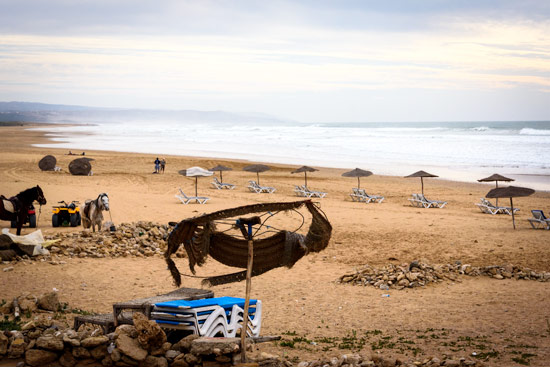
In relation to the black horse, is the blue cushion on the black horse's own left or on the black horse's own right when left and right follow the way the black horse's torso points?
on the black horse's own right

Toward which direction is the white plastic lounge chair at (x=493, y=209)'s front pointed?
to the viewer's right

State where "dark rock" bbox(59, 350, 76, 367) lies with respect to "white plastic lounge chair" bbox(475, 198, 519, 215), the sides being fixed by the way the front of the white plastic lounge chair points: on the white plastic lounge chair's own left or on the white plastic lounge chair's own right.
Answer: on the white plastic lounge chair's own right

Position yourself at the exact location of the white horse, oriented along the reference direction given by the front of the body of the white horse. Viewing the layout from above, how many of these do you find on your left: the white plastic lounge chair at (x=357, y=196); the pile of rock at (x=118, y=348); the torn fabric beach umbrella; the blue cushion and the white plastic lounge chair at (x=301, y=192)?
2

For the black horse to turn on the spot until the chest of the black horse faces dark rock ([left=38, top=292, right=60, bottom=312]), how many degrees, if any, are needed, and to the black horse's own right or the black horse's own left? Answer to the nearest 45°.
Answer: approximately 90° to the black horse's own right

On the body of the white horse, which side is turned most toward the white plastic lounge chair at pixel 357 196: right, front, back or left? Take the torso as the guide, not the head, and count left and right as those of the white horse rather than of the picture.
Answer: left

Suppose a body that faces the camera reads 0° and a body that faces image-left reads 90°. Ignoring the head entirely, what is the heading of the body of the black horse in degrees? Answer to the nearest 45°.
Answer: approximately 270°

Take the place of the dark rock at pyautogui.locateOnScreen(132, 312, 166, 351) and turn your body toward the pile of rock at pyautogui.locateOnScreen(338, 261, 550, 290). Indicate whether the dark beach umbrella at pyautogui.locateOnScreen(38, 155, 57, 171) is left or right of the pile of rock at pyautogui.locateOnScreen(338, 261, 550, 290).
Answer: left

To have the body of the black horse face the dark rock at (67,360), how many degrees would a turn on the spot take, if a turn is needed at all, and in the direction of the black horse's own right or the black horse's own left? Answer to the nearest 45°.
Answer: approximately 90° to the black horse's own right

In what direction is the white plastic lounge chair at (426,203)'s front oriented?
to the viewer's right
